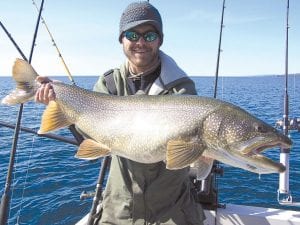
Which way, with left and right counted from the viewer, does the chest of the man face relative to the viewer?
facing the viewer

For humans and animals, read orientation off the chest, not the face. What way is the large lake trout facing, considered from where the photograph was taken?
facing to the right of the viewer

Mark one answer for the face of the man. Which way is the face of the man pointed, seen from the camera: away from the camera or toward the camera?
toward the camera
